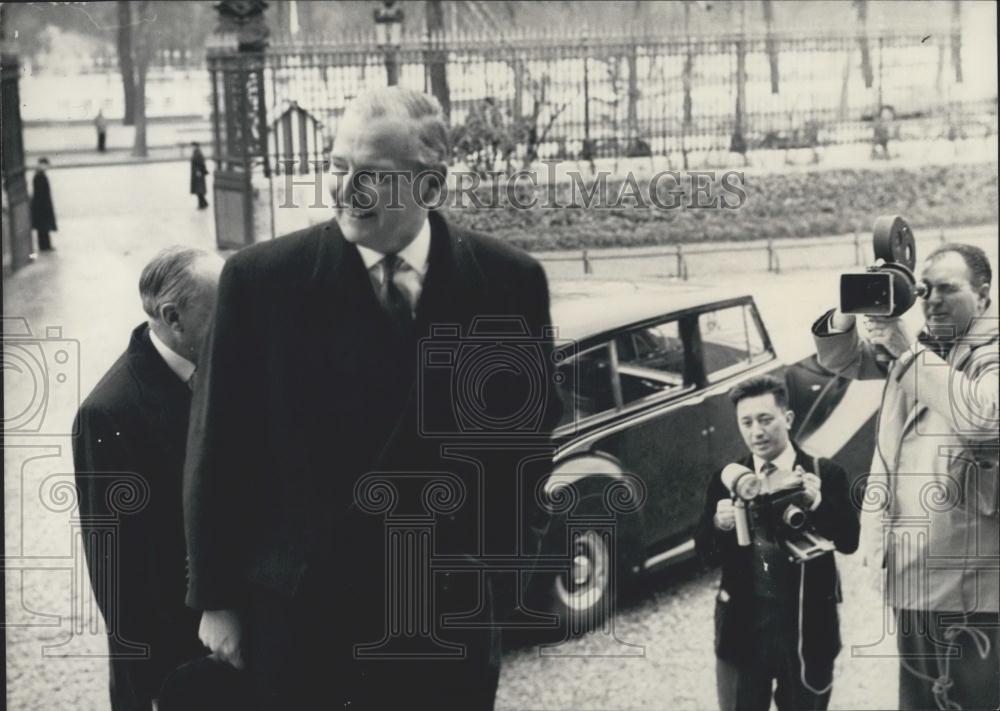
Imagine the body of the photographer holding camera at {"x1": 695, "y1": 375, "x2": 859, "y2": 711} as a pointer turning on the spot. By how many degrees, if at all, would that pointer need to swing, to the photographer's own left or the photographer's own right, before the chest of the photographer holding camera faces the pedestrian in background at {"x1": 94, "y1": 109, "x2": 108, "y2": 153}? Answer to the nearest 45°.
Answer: approximately 90° to the photographer's own right

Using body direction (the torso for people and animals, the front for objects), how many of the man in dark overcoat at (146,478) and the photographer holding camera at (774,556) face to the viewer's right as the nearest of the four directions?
1

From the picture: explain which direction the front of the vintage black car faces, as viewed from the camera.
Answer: facing away from the viewer and to the right of the viewer

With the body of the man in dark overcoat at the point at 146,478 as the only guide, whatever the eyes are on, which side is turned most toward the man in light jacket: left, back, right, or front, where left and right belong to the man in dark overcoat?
front

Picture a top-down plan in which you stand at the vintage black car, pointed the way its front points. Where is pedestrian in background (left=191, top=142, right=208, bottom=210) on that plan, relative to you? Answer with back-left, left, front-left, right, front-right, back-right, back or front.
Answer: back-left

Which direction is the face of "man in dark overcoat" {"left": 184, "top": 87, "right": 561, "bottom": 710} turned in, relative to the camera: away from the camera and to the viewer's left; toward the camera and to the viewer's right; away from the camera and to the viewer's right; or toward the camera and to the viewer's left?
toward the camera and to the viewer's left

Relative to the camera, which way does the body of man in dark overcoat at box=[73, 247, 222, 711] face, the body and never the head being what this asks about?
to the viewer's right

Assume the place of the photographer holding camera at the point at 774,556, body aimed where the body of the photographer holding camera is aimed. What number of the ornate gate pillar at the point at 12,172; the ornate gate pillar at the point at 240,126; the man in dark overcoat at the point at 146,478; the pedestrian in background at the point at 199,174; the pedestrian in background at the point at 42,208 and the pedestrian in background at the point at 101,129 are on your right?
6

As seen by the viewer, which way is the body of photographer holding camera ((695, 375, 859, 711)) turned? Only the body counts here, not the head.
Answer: toward the camera

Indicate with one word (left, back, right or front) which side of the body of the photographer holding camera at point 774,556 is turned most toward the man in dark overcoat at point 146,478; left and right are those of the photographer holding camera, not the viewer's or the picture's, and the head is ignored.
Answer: right
